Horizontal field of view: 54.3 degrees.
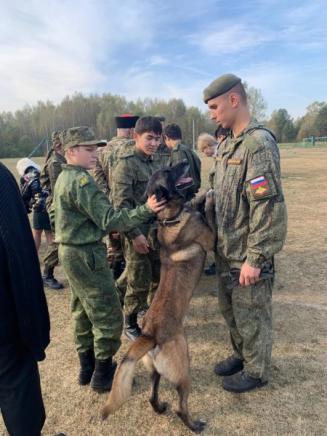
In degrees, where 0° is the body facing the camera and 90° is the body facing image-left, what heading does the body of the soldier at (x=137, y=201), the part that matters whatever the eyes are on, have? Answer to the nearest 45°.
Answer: approximately 315°

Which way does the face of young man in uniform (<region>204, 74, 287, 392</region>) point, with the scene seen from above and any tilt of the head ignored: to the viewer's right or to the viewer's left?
to the viewer's left

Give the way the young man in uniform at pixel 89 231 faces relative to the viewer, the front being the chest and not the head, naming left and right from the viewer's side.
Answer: facing to the right of the viewer

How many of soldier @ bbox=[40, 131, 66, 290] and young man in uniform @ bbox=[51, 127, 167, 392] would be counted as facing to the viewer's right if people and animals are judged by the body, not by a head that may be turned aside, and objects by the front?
2

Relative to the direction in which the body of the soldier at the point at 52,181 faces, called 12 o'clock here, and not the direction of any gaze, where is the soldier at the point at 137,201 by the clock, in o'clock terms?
the soldier at the point at 137,201 is roughly at 2 o'clock from the soldier at the point at 52,181.

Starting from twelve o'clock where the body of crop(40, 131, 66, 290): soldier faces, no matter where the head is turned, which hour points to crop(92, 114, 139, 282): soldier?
crop(92, 114, 139, 282): soldier is roughly at 1 o'clock from crop(40, 131, 66, 290): soldier.

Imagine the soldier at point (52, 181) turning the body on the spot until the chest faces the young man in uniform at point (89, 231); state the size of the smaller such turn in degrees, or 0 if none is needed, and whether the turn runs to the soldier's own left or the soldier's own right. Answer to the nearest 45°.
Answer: approximately 90° to the soldier's own right

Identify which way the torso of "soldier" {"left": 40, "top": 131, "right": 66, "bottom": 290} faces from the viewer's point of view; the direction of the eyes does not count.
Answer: to the viewer's right

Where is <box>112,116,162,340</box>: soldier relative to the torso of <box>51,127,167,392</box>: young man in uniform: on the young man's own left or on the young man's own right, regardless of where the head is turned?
on the young man's own left

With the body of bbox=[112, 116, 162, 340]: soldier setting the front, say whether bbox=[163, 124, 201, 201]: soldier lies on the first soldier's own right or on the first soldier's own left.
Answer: on the first soldier's own left

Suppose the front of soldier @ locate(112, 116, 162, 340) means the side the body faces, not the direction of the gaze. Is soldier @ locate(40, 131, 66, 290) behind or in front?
behind
